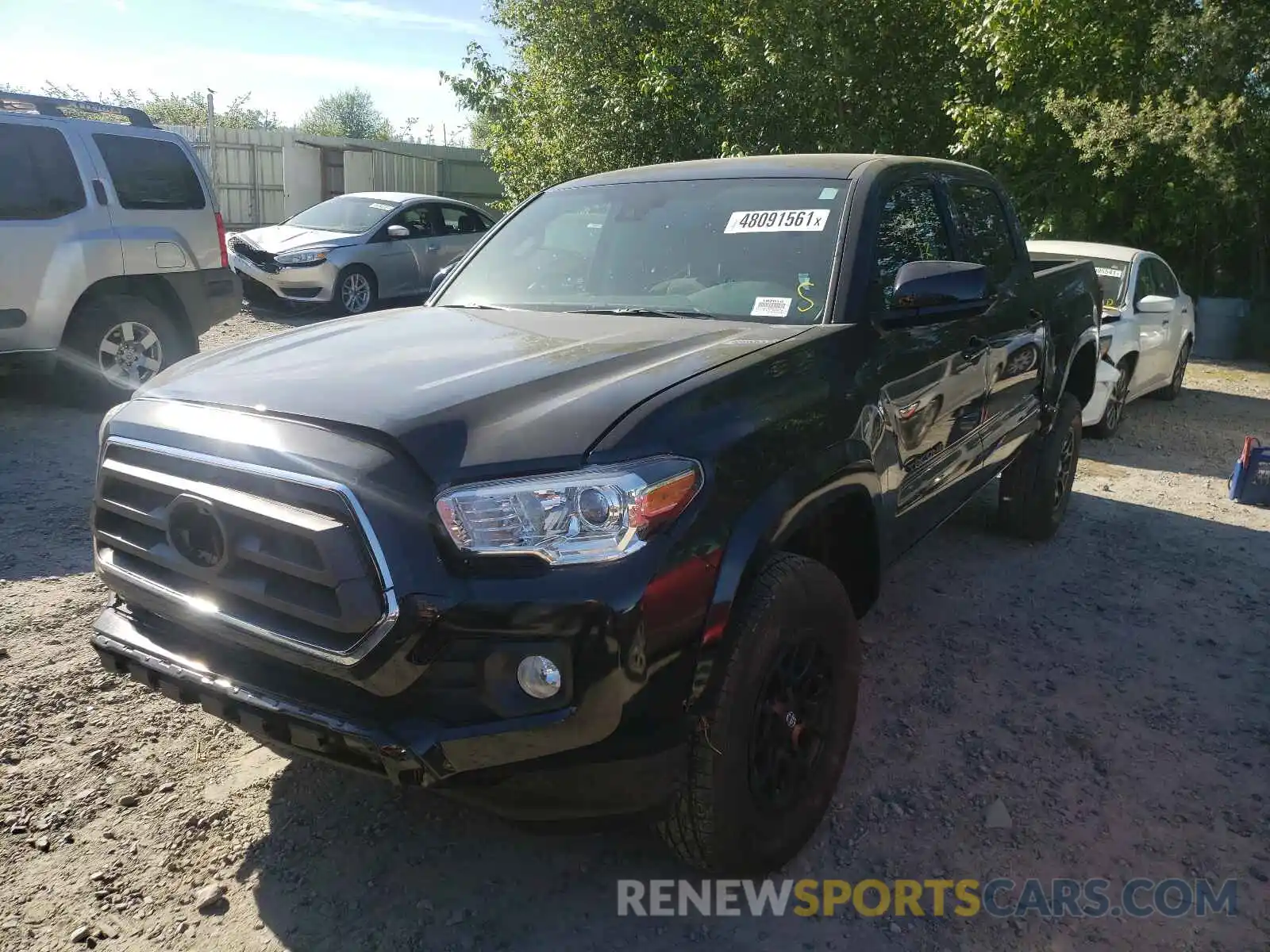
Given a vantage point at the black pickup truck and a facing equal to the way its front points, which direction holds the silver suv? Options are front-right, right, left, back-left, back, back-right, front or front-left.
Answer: right

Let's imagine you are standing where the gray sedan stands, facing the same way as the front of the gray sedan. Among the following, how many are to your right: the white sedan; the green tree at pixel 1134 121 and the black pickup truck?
0

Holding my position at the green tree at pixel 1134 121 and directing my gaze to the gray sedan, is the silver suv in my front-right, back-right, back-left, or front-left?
front-left

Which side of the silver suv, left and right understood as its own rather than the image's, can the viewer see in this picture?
left

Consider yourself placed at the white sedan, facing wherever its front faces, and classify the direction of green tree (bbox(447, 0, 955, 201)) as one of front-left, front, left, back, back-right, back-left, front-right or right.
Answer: right

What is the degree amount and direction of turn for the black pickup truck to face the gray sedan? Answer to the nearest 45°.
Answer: approximately 135° to its right

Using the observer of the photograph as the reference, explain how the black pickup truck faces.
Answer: facing the viewer and to the left of the viewer

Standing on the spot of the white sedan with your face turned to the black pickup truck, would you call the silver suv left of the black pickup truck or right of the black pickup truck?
right

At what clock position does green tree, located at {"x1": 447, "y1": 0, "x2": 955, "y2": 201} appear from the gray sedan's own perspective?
The green tree is roughly at 7 o'clock from the gray sedan.

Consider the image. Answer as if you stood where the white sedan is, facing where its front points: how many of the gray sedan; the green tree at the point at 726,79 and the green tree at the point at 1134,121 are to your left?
0

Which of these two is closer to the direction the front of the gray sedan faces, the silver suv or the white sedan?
the silver suv

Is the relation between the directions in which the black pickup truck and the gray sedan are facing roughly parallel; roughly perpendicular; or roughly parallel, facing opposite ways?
roughly parallel

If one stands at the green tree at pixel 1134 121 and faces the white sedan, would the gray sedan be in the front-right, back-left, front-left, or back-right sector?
front-right

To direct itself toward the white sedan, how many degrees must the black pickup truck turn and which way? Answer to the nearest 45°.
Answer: approximately 180°
